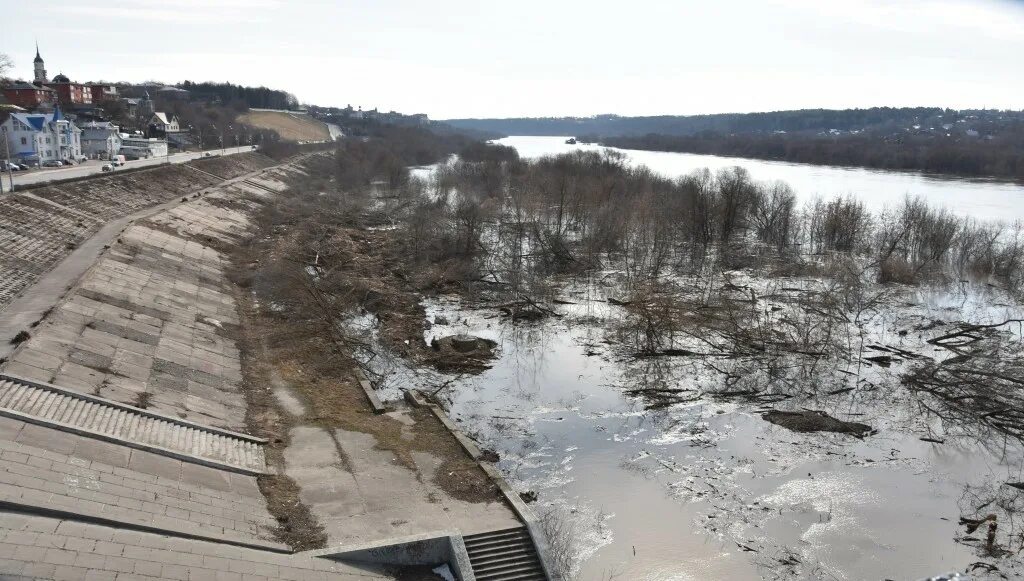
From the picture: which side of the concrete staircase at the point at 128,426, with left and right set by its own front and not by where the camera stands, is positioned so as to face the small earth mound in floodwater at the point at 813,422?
front

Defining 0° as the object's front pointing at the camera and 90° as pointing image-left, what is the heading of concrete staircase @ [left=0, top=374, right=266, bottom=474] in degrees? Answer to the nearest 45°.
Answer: approximately 270°

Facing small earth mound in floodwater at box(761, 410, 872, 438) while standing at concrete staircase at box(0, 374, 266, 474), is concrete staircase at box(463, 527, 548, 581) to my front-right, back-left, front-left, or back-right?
front-right

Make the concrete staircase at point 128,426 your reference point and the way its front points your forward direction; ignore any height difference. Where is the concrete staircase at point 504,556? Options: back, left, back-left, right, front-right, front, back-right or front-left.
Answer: front-right

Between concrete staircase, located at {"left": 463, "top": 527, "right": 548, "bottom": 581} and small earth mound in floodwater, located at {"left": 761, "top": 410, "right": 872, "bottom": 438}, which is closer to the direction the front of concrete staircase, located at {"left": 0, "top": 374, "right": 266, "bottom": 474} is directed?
the small earth mound in floodwater

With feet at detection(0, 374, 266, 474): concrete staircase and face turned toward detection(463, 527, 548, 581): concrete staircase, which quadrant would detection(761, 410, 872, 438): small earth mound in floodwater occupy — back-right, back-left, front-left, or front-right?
front-left
